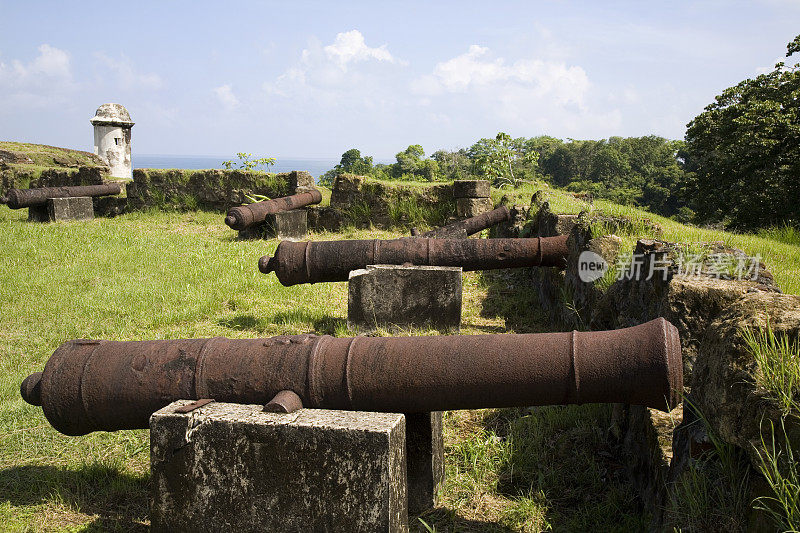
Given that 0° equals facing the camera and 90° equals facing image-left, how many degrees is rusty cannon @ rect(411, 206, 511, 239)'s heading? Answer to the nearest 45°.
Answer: approximately 270°

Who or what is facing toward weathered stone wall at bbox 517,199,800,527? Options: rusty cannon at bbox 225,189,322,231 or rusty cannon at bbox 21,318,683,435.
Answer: rusty cannon at bbox 21,318,683,435

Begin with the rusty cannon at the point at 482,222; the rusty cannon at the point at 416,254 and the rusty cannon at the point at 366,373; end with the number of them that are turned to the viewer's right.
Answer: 3

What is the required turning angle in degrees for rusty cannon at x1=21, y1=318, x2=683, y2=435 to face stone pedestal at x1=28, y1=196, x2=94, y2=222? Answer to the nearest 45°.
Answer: approximately 135° to its left

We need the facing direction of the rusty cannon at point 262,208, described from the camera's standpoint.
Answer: facing away from the viewer and to the right of the viewer

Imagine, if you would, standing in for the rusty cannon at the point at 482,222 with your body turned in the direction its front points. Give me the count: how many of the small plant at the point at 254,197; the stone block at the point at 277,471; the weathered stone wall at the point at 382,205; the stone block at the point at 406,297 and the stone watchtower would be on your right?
2

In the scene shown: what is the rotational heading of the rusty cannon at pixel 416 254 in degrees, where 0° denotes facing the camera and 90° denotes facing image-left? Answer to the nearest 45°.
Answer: approximately 270°

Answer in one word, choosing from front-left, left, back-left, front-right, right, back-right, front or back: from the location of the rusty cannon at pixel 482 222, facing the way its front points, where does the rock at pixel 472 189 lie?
left

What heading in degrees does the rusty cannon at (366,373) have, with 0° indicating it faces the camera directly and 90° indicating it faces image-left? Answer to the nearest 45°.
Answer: approximately 270°

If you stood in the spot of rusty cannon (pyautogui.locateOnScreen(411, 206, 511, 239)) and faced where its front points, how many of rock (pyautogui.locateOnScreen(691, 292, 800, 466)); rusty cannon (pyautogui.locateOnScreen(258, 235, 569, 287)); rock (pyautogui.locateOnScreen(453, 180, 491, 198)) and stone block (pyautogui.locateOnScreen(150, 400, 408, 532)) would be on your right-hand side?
3
